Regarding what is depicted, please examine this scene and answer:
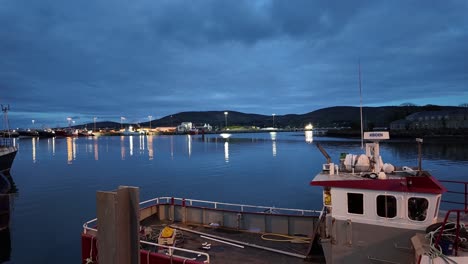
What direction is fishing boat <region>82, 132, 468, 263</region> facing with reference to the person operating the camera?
facing to the right of the viewer

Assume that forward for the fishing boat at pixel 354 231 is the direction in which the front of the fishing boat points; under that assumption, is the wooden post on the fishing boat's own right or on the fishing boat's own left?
on the fishing boat's own right
